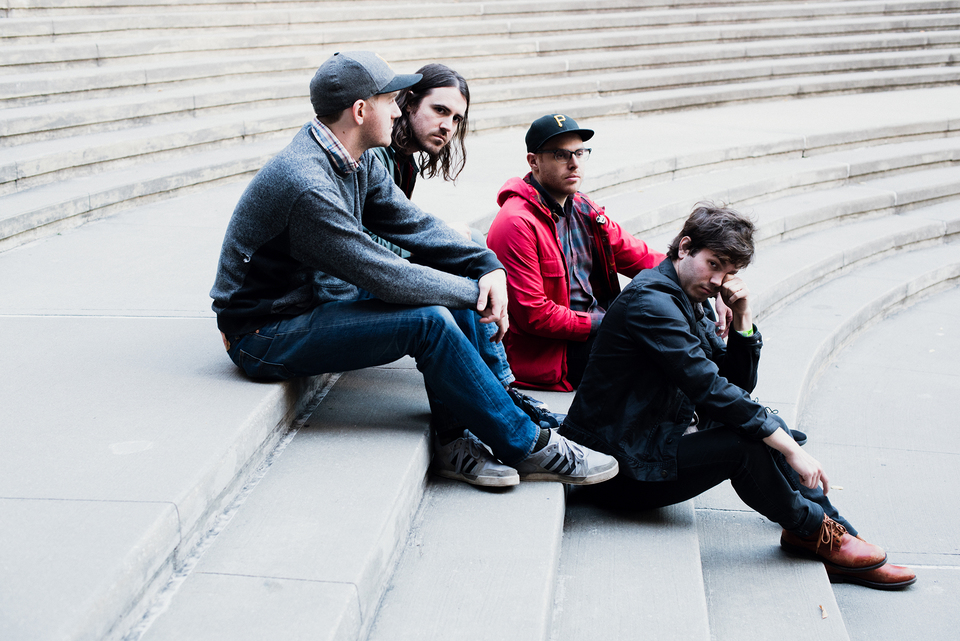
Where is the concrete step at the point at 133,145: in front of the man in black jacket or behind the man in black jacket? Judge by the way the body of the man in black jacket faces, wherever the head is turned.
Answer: behind

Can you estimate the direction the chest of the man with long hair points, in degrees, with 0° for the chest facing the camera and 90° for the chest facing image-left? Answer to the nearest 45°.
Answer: approximately 315°

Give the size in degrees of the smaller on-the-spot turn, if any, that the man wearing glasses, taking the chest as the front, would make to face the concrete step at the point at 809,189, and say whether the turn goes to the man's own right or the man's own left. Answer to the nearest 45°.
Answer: approximately 90° to the man's own left

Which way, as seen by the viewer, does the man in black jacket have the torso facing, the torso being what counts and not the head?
to the viewer's right

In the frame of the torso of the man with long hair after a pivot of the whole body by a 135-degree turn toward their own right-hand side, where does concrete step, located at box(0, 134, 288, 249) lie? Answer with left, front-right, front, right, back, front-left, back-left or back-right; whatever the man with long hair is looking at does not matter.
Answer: front-right

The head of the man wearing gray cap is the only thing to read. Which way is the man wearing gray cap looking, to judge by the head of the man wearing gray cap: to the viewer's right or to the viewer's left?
to the viewer's right

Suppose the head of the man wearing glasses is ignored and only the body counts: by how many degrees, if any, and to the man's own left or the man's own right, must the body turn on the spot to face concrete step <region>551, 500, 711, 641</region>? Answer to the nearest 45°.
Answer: approximately 45° to the man's own right

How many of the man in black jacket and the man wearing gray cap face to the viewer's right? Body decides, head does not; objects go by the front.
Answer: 2

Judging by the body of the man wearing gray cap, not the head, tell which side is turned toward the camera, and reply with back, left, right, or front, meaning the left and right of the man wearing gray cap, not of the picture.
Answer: right
